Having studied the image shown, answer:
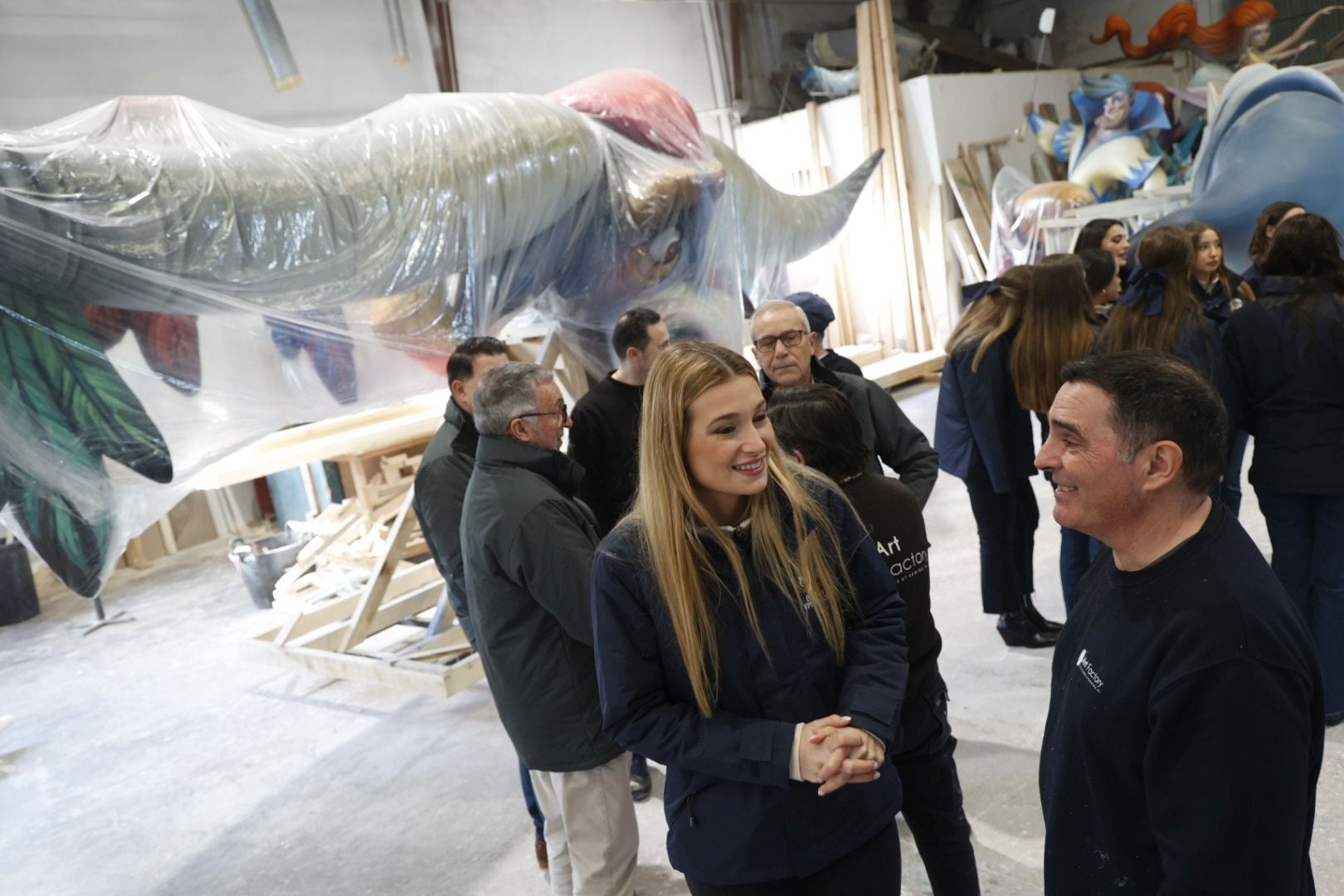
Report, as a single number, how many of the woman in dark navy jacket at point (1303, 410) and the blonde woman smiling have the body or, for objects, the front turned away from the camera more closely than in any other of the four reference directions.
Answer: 1

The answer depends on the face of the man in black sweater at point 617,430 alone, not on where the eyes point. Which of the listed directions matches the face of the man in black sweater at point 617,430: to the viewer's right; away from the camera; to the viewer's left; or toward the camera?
to the viewer's right

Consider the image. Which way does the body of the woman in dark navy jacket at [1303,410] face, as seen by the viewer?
away from the camera

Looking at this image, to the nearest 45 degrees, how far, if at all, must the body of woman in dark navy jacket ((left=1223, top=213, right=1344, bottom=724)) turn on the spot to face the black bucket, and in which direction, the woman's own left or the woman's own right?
approximately 90° to the woman's own left

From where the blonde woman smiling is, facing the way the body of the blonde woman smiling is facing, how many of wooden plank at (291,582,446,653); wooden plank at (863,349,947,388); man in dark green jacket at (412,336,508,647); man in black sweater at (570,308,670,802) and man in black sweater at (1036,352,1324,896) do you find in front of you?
1

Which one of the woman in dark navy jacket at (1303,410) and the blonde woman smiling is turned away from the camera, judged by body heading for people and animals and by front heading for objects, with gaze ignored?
the woman in dark navy jacket

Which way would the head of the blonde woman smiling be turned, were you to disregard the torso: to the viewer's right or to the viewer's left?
to the viewer's right

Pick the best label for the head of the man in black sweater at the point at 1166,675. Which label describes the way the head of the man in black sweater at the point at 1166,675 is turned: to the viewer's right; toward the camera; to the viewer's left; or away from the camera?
to the viewer's left

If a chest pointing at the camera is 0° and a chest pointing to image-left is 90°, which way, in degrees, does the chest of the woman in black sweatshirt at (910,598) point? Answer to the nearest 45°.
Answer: approximately 135°

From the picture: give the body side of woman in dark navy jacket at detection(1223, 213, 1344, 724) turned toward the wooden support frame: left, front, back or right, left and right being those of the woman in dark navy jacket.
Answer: left

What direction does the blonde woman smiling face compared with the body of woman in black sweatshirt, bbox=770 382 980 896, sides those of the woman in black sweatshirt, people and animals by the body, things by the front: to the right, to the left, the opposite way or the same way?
the opposite way

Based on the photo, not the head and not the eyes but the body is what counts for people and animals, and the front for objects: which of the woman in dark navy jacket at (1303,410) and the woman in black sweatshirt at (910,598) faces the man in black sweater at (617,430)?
the woman in black sweatshirt at (910,598)

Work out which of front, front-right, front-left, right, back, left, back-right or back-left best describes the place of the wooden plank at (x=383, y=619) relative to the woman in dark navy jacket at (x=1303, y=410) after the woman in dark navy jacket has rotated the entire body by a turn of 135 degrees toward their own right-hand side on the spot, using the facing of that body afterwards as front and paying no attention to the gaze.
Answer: back-right
